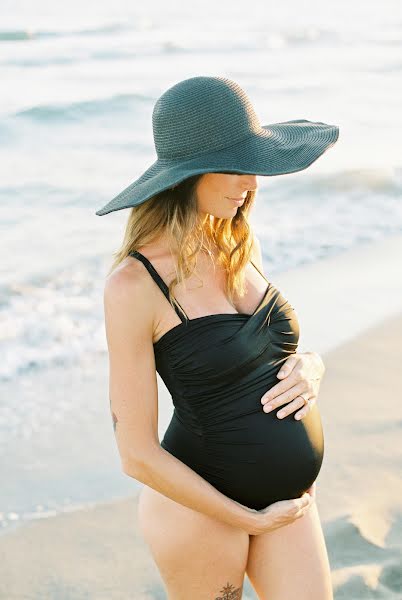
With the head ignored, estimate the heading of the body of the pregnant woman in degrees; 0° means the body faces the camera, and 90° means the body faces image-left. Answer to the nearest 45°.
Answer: approximately 315°

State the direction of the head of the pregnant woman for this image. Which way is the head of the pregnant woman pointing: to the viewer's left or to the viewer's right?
to the viewer's right
